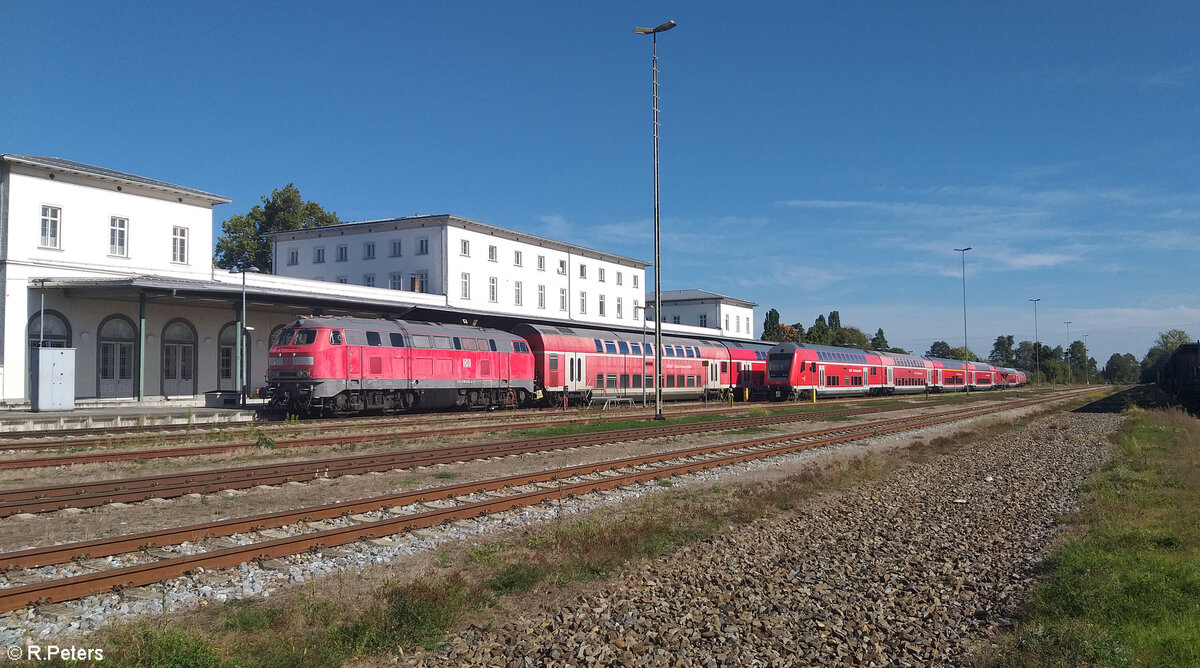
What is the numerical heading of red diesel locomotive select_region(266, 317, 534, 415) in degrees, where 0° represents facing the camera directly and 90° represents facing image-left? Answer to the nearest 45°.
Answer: approximately 45°

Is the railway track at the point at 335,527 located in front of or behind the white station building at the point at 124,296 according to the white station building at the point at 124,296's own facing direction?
in front

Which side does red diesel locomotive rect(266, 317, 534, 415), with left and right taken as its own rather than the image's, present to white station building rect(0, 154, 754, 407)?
right

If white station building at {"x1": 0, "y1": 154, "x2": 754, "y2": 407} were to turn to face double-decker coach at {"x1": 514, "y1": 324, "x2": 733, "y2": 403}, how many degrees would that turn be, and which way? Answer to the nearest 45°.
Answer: approximately 45° to its left

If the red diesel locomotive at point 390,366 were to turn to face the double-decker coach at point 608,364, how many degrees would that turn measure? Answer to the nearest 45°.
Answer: approximately 180°

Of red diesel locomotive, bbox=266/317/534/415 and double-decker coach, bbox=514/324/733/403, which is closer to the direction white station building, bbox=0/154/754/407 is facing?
the red diesel locomotive

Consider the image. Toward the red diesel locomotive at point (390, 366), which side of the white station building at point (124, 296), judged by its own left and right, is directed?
front

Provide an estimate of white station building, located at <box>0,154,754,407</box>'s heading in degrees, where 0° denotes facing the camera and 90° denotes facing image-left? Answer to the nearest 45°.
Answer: approximately 315°

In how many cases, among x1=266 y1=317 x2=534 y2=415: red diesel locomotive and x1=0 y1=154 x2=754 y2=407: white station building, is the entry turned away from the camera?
0

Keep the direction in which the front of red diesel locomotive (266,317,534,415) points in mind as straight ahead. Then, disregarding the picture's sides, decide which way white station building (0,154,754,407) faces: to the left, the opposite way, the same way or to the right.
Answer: to the left
